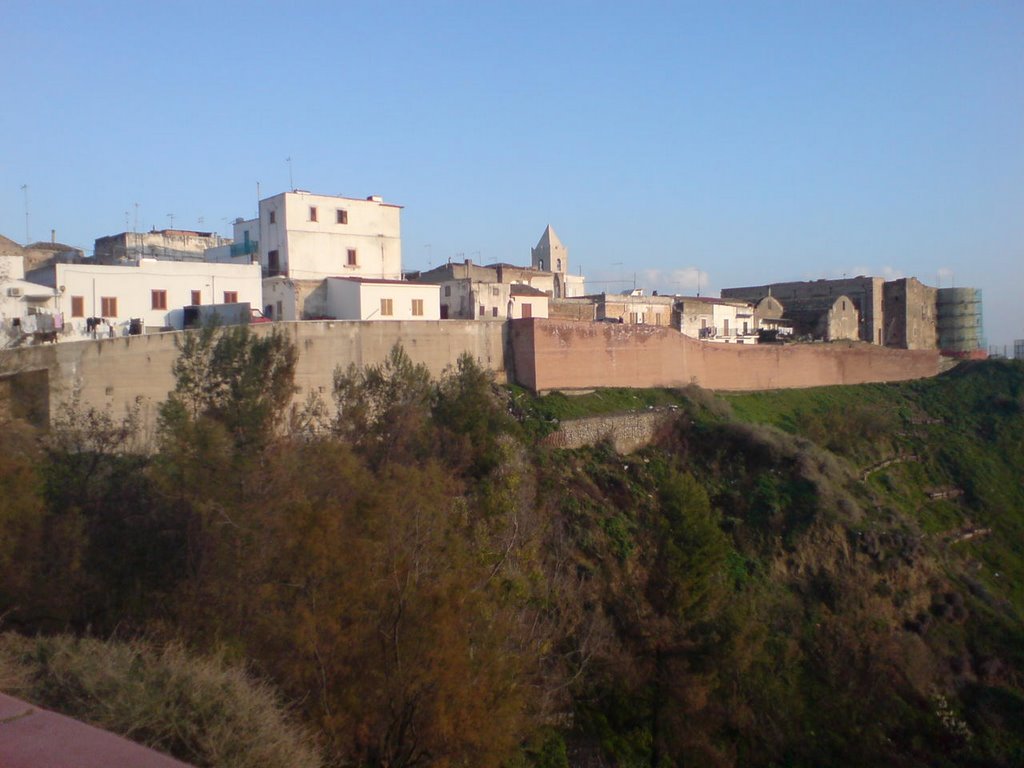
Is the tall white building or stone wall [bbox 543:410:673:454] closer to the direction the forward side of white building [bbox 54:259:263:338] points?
the stone wall

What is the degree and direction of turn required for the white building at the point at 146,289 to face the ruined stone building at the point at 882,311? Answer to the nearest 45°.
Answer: approximately 90° to its left

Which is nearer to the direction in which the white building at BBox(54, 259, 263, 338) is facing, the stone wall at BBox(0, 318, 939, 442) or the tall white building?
the stone wall

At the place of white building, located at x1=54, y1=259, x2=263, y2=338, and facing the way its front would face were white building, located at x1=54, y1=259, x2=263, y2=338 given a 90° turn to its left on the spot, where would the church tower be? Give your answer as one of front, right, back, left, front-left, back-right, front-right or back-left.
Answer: front-left

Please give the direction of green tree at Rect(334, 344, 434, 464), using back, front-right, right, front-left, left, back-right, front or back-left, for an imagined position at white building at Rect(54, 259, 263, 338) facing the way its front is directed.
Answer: front-left

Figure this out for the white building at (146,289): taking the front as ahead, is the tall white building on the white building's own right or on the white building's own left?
on the white building's own left

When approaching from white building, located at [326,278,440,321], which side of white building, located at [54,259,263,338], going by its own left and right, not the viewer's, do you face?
left

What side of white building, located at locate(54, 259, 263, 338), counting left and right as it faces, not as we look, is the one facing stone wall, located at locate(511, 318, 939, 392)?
left

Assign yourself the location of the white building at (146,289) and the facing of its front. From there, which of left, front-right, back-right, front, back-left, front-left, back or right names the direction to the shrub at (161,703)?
front

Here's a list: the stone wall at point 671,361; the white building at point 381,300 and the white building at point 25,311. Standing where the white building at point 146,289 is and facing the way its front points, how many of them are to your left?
2

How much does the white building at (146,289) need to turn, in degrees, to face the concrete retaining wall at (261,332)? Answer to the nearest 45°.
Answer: approximately 45° to its left

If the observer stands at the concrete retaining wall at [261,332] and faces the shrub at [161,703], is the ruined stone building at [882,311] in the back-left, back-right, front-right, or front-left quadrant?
back-left

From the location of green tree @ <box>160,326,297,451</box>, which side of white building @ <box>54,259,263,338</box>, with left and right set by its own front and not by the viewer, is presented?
front

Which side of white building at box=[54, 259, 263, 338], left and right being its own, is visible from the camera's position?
front
